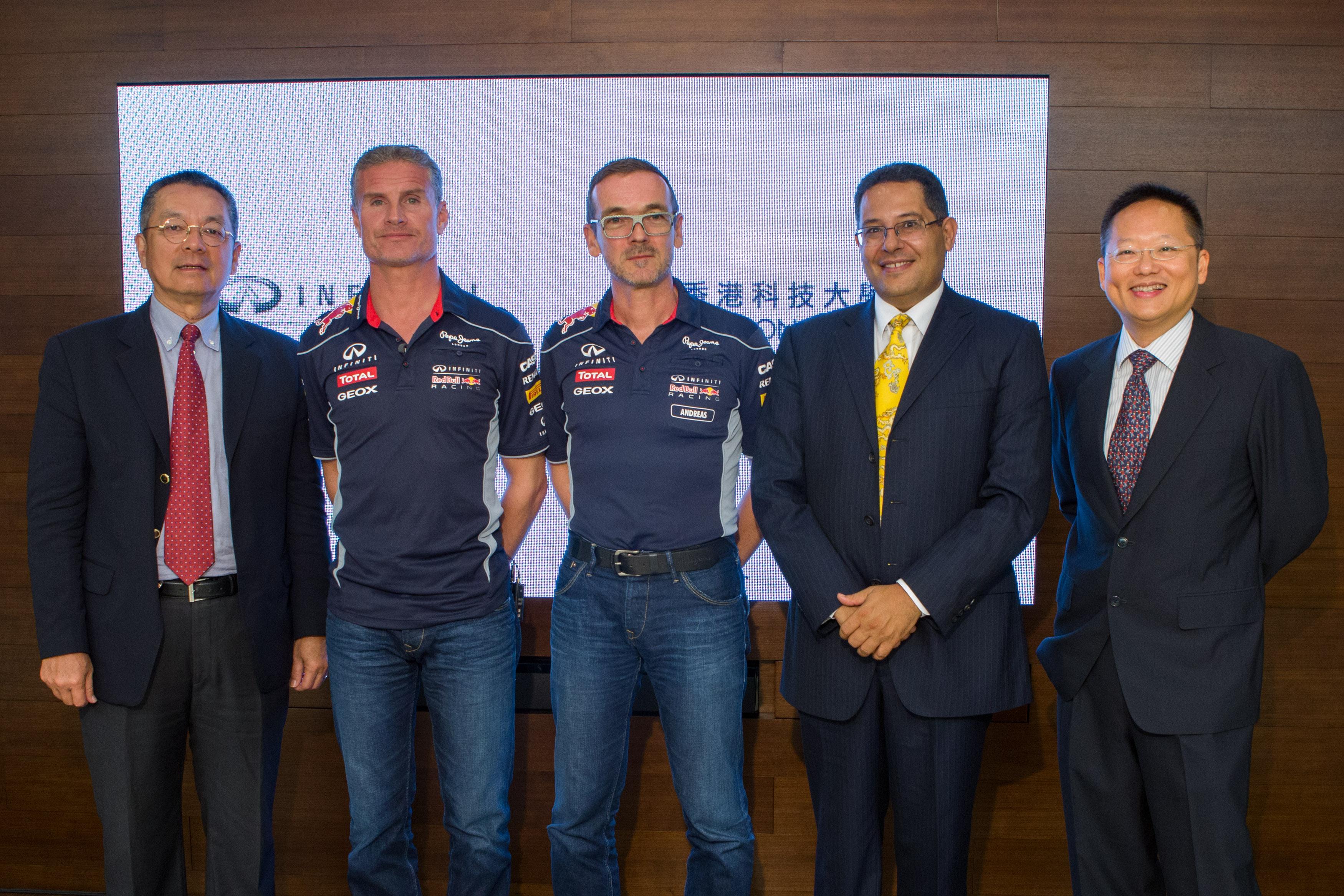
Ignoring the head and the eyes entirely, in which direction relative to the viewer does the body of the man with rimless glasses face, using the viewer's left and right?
facing the viewer and to the left of the viewer

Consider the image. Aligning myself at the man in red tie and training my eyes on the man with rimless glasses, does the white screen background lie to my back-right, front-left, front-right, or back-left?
front-left

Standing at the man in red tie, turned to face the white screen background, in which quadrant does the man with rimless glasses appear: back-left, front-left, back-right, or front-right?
front-right

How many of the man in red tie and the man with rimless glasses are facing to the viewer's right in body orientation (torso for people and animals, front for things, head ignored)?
0

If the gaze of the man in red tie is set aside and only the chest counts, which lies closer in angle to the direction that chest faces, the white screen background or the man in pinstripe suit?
the man in pinstripe suit

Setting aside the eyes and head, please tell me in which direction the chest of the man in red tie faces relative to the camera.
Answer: toward the camera

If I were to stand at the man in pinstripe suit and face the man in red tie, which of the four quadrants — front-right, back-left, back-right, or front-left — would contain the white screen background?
front-right

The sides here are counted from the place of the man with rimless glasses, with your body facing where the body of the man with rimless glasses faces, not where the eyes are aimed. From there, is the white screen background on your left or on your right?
on your right

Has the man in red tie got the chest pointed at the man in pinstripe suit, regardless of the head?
no
